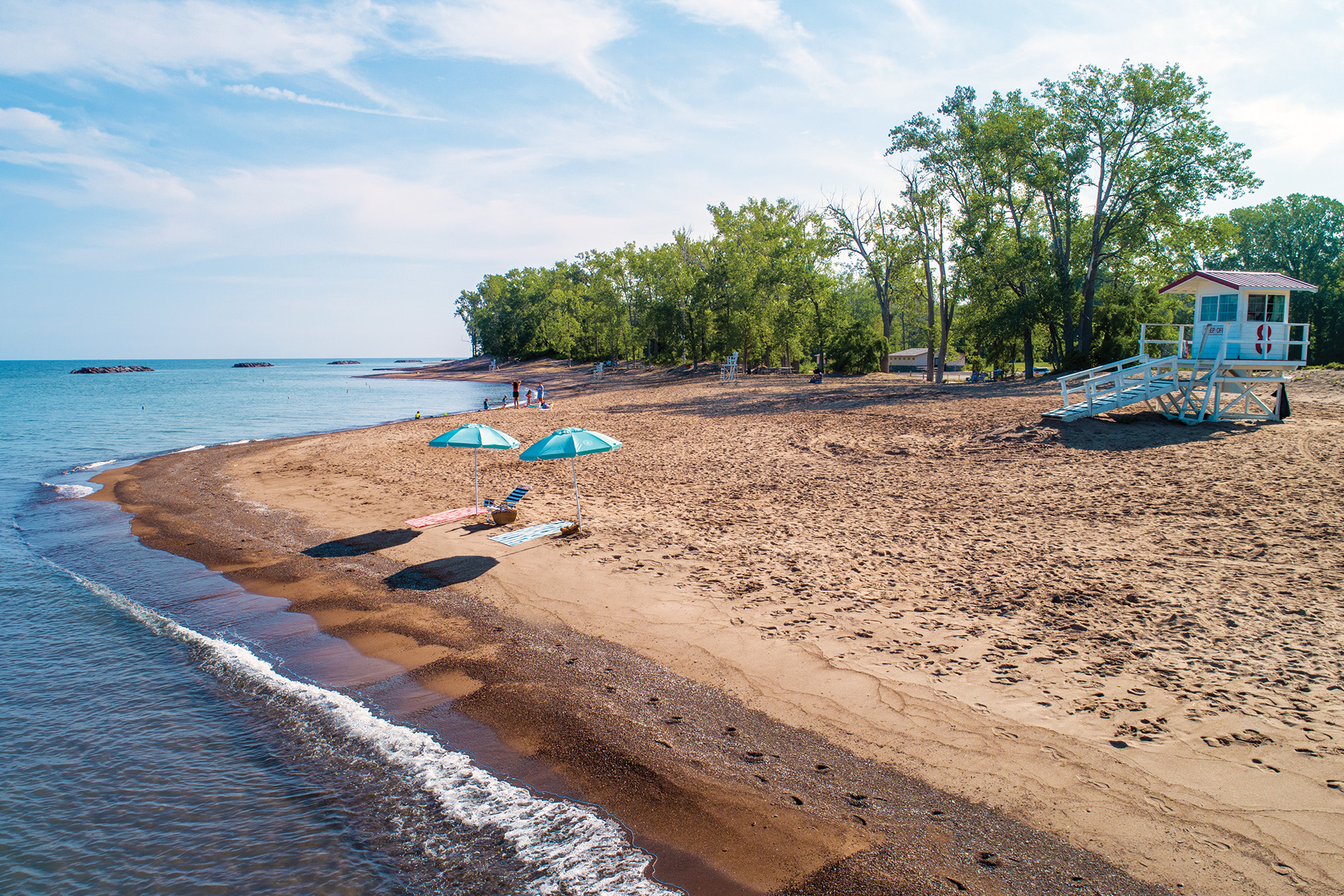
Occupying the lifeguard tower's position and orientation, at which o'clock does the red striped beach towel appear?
The red striped beach towel is roughly at 12 o'clock from the lifeguard tower.

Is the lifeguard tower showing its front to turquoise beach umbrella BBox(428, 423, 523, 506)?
yes

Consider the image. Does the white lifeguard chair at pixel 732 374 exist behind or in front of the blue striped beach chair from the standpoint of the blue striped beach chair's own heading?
behind

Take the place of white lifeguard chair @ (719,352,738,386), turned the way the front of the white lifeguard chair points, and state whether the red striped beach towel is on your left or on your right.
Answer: on your left

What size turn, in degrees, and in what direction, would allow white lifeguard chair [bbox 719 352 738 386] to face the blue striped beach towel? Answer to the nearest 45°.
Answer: approximately 90° to its left

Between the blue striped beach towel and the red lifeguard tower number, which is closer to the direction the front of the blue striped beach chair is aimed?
the blue striped beach towel

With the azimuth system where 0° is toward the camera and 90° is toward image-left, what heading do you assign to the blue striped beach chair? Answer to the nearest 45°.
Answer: approximately 45°

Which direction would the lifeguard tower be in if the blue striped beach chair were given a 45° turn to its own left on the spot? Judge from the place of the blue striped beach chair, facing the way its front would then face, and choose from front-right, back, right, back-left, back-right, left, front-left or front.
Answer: left

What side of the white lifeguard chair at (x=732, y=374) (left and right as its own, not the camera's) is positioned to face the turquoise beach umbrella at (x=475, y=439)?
left

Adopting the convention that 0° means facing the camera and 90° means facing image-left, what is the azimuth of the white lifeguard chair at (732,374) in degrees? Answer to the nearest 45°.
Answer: approximately 90°
